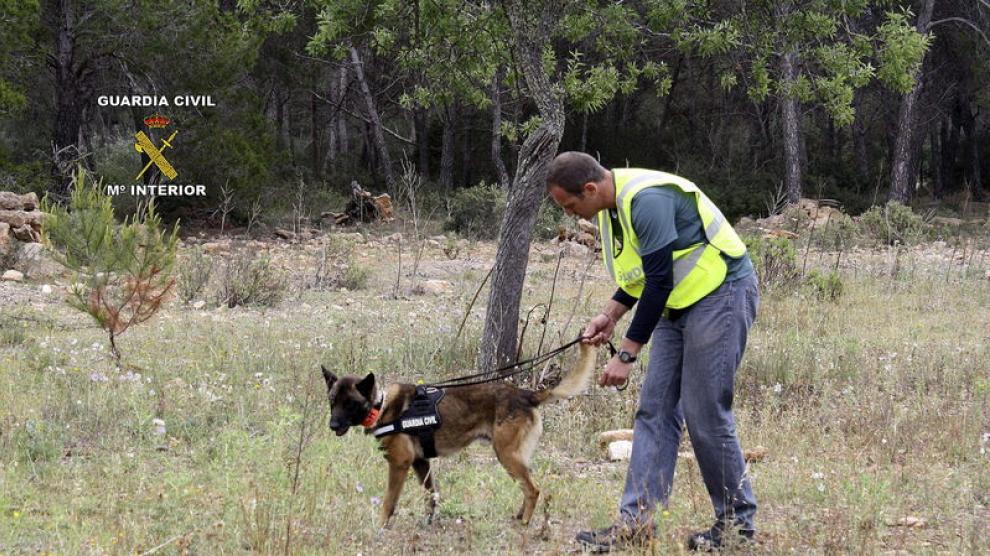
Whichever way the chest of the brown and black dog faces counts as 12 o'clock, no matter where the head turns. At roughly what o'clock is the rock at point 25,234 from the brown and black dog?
The rock is roughly at 2 o'clock from the brown and black dog.

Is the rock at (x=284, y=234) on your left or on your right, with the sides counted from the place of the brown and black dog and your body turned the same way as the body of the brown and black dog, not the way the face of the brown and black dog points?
on your right

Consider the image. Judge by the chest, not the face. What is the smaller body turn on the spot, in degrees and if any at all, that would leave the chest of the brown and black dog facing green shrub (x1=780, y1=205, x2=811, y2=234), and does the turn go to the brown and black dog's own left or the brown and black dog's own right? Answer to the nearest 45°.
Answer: approximately 90° to the brown and black dog's own right

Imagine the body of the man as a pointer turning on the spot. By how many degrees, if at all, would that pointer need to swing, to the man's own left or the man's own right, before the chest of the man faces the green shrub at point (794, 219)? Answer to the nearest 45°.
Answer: approximately 90° to the man's own right

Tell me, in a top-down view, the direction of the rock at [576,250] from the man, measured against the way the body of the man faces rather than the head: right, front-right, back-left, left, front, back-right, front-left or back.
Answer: right

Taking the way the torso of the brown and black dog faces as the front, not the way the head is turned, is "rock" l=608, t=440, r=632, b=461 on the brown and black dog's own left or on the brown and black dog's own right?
on the brown and black dog's own right

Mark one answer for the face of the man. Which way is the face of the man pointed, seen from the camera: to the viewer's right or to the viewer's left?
to the viewer's left

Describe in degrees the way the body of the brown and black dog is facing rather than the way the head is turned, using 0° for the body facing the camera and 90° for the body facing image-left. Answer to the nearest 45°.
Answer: approximately 90°

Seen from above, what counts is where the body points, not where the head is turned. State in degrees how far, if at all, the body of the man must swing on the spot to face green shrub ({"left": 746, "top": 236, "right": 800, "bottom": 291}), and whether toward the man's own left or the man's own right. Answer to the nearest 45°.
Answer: approximately 90° to the man's own right

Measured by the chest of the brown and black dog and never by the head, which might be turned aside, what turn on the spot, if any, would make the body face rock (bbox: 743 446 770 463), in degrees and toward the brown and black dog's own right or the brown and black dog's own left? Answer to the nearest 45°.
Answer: approximately 135° to the brown and black dog's own right

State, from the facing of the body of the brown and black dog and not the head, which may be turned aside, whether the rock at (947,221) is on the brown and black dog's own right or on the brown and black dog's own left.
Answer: on the brown and black dog's own right

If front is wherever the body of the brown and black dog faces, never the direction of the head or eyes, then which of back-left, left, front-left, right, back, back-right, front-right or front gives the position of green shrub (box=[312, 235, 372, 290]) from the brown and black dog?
right

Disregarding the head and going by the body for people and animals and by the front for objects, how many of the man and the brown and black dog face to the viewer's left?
2

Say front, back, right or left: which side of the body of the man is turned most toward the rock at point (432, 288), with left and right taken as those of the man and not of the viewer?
right

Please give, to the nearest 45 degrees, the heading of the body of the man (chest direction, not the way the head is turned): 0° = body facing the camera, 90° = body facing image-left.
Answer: approximately 90°
